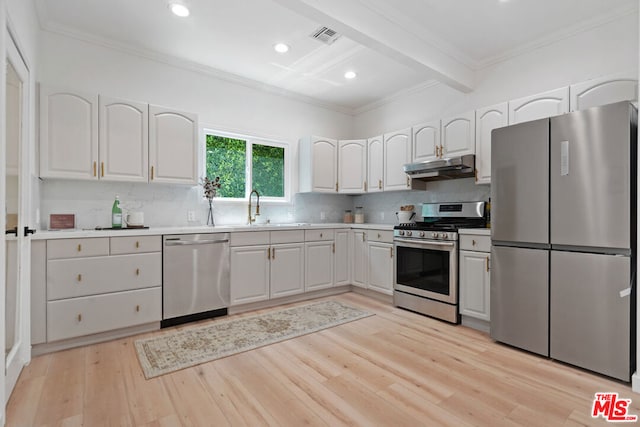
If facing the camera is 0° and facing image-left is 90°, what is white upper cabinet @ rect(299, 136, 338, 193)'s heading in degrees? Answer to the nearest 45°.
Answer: approximately 315°

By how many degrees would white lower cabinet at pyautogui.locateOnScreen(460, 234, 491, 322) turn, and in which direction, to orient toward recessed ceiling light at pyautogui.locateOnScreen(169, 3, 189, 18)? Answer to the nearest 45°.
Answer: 0° — it already faces it

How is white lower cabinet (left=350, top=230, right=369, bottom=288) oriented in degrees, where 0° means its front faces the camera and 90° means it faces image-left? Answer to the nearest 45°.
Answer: approximately 45°

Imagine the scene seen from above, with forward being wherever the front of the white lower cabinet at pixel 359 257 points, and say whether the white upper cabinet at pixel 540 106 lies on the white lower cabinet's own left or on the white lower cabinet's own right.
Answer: on the white lower cabinet's own left

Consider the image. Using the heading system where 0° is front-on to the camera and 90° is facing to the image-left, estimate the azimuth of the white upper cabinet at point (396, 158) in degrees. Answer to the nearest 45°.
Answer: approximately 45°

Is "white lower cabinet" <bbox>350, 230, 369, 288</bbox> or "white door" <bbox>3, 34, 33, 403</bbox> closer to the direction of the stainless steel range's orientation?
the white door

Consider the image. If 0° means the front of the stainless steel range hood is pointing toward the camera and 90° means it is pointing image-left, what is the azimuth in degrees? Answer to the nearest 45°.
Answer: approximately 45°

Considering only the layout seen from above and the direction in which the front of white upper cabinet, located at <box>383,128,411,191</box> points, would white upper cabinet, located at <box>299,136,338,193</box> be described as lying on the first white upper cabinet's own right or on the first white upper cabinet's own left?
on the first white upper cabinet's own right
